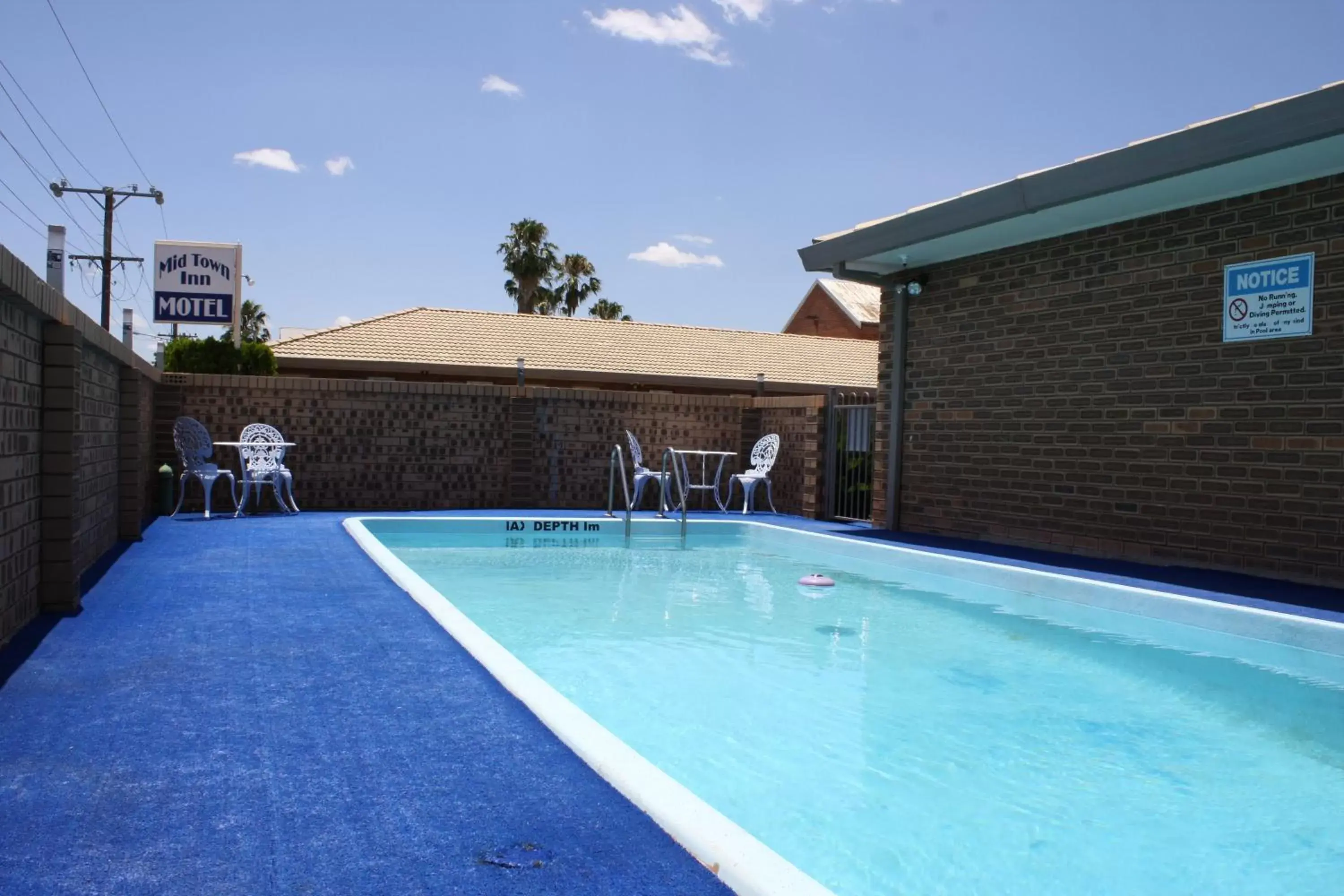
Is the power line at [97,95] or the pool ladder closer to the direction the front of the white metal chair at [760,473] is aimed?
the pool ladder

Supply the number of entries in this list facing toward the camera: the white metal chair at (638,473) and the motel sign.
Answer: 1

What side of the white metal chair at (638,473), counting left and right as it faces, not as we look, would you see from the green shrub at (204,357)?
back

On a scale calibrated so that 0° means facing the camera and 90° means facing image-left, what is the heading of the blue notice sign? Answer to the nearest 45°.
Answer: approximately 45°

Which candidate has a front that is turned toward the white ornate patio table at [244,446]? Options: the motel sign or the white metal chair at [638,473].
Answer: the motel sign

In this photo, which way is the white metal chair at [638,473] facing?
to the viewer's right

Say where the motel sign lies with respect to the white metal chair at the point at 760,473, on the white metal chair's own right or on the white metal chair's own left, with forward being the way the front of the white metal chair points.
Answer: on the white metal chair's own right

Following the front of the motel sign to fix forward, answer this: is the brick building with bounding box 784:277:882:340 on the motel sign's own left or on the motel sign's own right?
on the motel sign's own left

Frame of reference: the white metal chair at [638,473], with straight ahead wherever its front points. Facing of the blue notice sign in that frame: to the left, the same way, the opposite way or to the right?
the opposite way

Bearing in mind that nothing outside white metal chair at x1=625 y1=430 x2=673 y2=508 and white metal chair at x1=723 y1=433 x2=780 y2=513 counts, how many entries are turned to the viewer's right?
1

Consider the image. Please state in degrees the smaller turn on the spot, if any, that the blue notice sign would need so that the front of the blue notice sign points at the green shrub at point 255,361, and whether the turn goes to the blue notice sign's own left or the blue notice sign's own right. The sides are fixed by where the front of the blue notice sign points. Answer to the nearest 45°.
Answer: approximately 45° to the blue notice sign's own right

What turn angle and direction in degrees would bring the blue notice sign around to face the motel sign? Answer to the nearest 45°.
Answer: approximately 45° to its right

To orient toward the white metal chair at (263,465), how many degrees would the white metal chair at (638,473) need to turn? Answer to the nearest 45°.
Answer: approximately 180°
